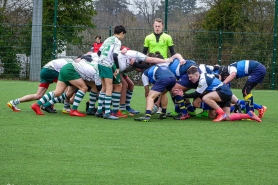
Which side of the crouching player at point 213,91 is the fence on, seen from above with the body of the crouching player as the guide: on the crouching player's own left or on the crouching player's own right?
on the crouching player's own right

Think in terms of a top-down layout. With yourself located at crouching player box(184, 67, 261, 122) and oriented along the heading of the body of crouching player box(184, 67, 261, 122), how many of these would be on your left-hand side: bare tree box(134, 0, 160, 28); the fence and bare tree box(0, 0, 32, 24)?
0

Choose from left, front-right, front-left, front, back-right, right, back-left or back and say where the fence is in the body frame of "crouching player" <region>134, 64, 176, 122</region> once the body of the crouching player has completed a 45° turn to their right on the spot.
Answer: front-right

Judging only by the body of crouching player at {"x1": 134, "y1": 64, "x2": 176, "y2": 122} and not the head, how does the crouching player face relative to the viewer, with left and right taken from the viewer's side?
facing to the left of the viewer

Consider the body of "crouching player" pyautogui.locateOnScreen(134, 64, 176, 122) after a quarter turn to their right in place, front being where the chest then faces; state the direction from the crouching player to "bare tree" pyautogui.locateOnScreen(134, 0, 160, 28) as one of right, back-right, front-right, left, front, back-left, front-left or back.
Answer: front

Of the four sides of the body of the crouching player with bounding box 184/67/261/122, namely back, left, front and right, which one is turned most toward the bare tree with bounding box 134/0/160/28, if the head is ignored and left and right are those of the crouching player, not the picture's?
right

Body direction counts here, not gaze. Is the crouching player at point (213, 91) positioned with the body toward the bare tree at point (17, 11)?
no

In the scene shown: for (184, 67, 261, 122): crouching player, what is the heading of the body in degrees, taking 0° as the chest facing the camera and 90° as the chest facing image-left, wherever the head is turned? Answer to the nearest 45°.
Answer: approximately 90°
